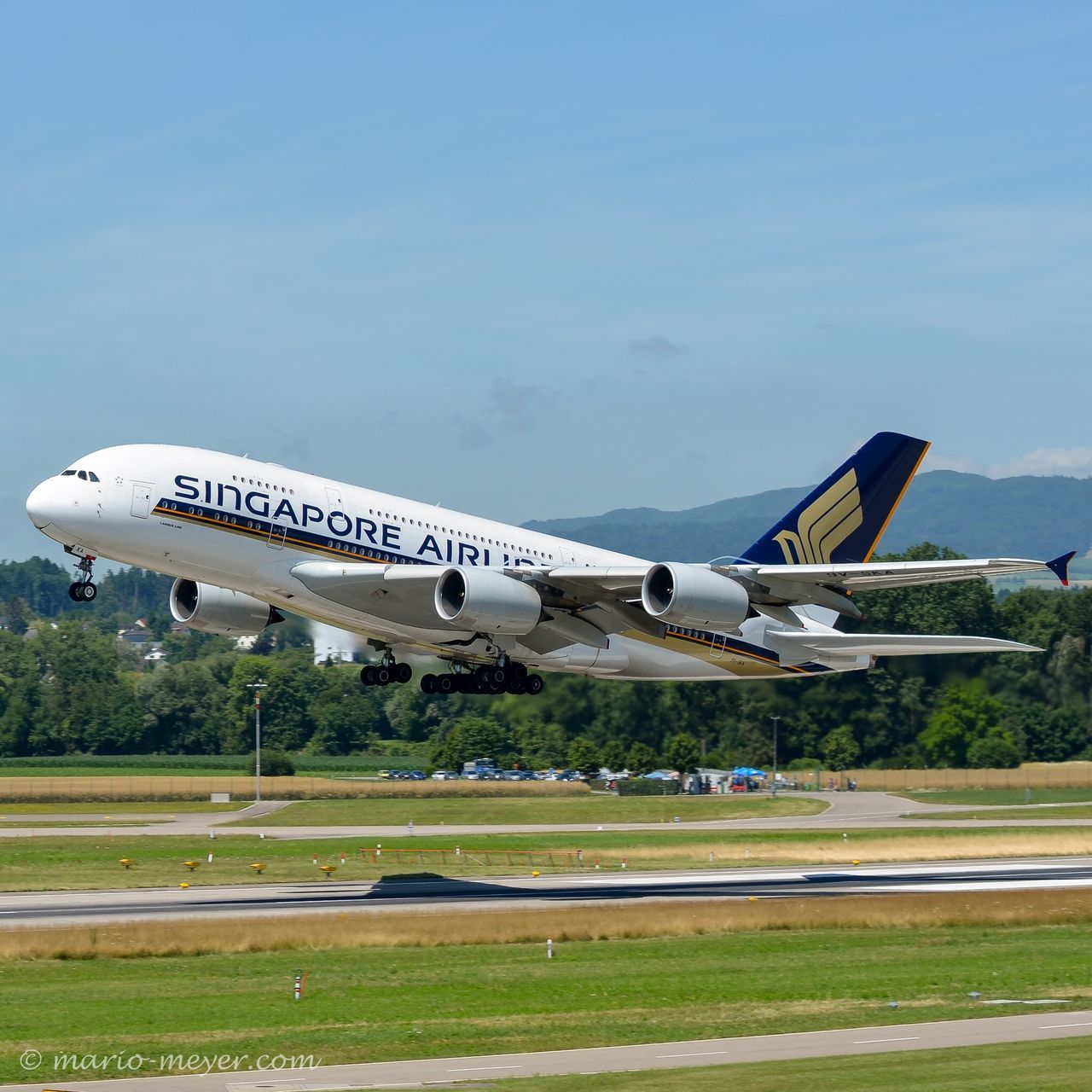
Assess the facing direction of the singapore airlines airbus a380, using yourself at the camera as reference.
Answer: facing the viewer and to the left of the viewer
